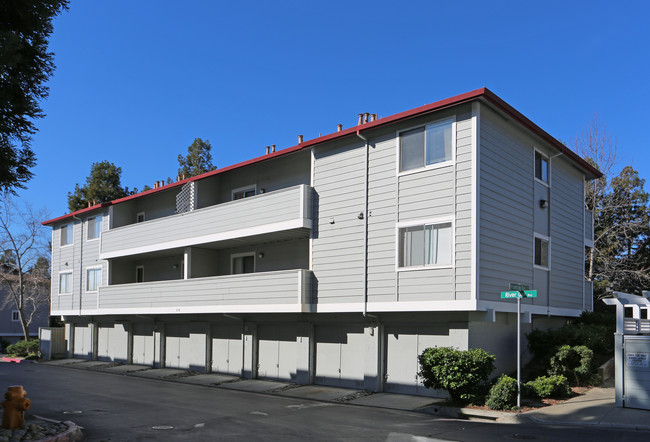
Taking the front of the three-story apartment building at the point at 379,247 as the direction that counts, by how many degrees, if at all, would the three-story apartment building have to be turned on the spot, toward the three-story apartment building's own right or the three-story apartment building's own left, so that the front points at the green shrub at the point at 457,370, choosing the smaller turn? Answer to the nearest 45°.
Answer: approximately 45° to the three-story apartment building's own left

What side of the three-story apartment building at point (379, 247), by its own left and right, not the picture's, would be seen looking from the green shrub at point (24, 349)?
right

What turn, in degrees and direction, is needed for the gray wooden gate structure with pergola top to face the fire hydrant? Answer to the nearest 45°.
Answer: approximately 45° to its right

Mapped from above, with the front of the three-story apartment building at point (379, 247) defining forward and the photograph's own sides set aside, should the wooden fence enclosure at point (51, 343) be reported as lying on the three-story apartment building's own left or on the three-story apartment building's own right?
on the three-story apartment building's own right

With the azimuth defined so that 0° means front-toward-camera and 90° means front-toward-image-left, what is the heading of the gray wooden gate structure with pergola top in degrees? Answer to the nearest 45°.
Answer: approximately 0°
